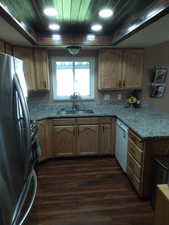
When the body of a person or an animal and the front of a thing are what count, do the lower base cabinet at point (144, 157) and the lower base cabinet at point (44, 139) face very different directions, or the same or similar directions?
very different directions

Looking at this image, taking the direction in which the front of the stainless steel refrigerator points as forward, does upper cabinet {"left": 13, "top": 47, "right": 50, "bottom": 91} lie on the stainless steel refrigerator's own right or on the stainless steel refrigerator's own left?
on the stainless steel refrigerator's own left

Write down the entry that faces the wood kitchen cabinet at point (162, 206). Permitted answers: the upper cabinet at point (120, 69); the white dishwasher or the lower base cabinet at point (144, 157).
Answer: the upper cabinet

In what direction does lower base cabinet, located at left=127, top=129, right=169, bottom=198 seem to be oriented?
to the viewer's left

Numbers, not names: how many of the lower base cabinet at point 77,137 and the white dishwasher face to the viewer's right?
0

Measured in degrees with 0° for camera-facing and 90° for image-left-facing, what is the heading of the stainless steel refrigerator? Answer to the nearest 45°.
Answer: approximately 270°

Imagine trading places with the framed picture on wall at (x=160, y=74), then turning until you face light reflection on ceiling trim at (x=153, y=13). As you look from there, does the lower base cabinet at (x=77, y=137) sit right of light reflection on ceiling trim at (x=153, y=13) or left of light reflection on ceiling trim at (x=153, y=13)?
right

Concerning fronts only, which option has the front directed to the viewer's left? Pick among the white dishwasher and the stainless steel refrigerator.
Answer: the white dishwasher

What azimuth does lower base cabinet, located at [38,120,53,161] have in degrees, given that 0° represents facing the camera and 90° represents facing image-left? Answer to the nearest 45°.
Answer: approximately 315°

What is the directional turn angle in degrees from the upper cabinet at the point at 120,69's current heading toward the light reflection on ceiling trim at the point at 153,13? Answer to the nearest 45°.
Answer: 0° — it already faces it

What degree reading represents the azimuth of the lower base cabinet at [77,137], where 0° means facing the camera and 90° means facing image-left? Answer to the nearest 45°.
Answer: approximately 0°

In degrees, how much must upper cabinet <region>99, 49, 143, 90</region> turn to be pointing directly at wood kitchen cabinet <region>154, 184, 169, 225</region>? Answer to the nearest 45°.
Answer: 0° — it already faces it
